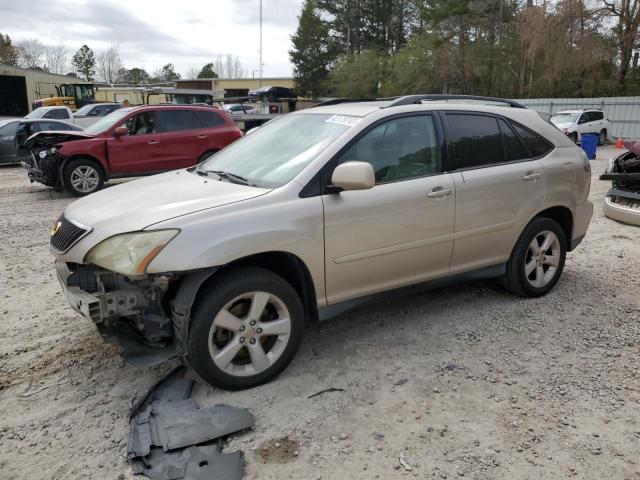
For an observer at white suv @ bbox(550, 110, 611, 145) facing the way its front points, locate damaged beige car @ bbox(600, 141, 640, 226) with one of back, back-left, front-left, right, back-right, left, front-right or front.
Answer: front-left

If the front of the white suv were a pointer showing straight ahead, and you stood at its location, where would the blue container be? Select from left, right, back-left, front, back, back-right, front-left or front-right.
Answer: front-left

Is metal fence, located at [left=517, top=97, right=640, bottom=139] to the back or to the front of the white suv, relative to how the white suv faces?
to the back

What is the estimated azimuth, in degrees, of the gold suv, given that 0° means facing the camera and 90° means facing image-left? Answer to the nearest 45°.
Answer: approximately 45°

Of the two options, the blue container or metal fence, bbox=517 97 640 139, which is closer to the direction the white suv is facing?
the blue container

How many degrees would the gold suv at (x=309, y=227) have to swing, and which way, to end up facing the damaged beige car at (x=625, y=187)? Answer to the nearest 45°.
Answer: approximately 180°

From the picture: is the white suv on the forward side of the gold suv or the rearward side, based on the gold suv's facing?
on the rearward side

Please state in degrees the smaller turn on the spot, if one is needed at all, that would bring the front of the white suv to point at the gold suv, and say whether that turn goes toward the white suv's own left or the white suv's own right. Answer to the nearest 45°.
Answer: approximately 45° to the white suv's own left

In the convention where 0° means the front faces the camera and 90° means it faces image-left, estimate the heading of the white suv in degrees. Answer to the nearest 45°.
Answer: approximately 45°
